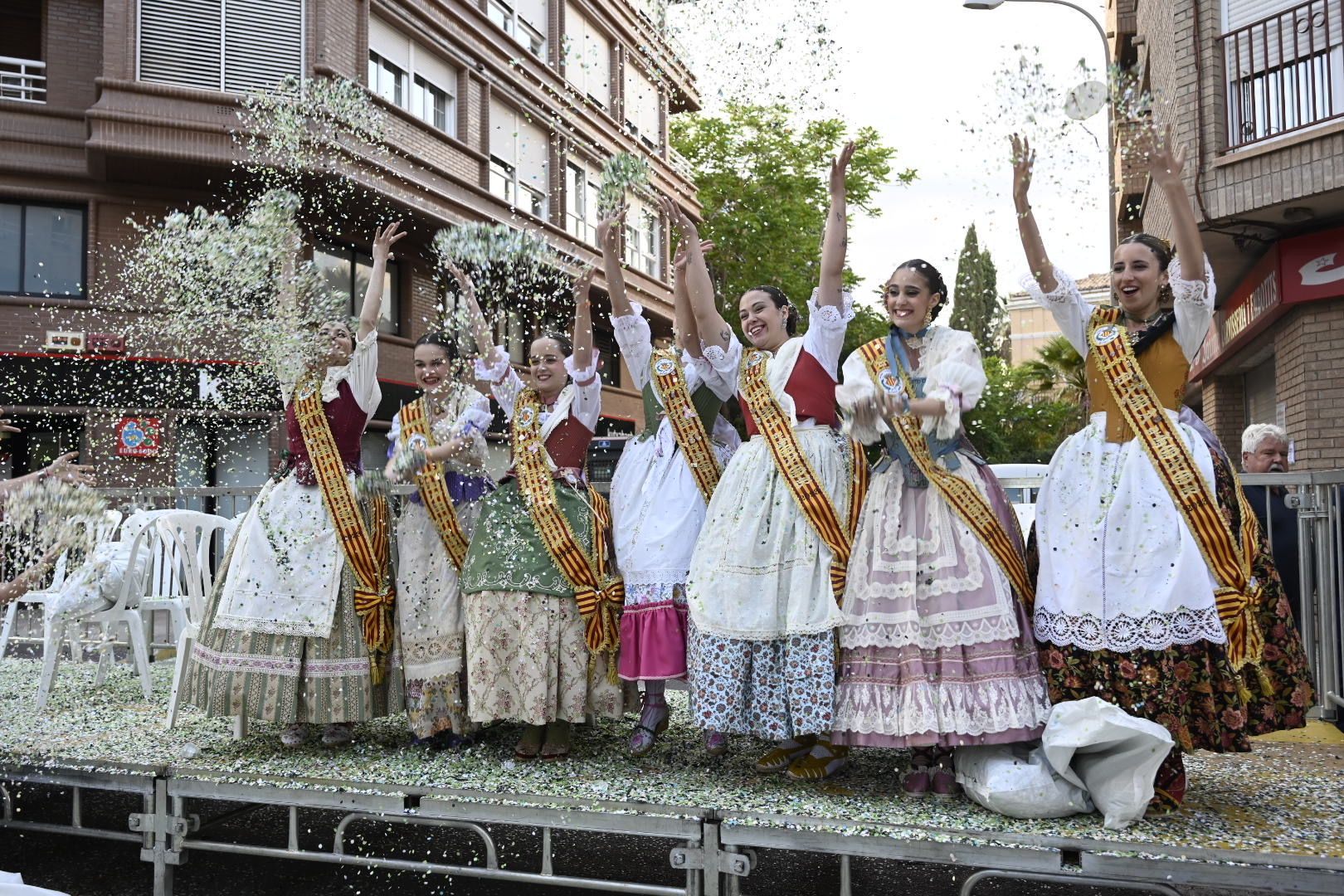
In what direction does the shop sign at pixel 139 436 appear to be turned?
toward the camera

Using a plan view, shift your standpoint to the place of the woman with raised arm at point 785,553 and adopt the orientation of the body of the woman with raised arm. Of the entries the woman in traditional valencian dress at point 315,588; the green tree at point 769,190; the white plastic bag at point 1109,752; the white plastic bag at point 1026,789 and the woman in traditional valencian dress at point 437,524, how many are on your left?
2

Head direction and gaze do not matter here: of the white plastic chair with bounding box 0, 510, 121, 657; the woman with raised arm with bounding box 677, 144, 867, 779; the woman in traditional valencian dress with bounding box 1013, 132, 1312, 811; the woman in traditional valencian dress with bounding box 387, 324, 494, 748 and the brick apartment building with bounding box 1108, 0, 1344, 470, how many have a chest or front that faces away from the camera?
0

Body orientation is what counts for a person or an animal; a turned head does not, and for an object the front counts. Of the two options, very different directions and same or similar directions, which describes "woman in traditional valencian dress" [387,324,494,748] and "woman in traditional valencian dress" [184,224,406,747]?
same or similar directions

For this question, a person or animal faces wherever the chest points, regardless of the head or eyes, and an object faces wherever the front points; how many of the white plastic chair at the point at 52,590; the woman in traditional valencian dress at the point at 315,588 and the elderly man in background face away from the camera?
0

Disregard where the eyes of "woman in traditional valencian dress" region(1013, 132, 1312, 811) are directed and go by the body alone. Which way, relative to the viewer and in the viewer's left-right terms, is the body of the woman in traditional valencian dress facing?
facing the viewer and to the left of the viewer

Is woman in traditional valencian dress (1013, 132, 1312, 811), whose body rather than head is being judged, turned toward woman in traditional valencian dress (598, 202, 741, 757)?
no

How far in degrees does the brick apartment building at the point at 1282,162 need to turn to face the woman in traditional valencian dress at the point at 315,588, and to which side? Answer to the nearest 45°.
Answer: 0° — it already faces them

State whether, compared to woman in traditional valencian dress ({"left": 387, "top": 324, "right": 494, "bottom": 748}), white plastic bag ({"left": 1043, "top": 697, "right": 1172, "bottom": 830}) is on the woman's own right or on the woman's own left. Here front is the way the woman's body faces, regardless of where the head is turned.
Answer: on the woman's own left

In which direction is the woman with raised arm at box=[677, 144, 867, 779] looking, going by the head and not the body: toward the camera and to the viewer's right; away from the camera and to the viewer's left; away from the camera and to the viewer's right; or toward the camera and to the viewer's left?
toward the camera and to the viewer's left

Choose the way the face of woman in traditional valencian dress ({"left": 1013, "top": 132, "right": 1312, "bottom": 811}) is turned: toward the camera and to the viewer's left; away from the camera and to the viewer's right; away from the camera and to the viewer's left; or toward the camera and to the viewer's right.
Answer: toward the camera and to the viewer's left
